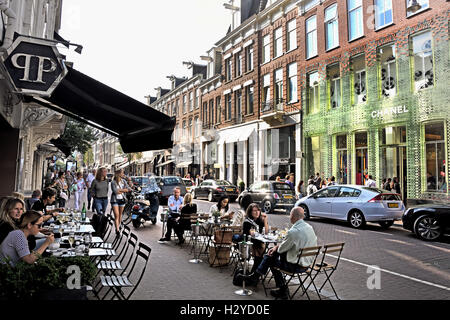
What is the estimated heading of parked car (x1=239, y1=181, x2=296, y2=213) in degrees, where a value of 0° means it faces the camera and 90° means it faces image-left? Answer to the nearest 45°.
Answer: approximately 135°

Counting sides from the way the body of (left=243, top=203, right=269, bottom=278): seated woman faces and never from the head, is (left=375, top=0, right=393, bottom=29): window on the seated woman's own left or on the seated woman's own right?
on the seated woman's own left

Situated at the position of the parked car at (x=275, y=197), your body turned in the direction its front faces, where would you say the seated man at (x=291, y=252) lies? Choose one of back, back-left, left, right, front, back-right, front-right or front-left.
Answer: back-left

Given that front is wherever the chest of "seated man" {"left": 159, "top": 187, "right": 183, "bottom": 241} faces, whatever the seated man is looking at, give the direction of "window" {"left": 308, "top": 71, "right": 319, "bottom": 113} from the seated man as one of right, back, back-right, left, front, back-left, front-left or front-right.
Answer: back

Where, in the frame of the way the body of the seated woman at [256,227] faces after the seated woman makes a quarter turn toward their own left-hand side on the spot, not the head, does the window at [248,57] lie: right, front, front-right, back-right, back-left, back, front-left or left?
front-left

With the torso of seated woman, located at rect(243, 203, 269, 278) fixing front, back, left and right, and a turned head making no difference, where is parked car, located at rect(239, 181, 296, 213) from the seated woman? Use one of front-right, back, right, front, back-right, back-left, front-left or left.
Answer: back-left

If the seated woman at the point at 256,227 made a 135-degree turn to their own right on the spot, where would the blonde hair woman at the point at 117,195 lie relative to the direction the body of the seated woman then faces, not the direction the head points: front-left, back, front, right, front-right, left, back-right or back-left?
front-right

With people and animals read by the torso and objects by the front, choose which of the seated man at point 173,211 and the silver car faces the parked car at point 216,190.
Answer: the silver car

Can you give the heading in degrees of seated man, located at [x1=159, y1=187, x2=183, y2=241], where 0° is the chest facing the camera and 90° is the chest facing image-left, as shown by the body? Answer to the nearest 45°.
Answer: approximately 45°

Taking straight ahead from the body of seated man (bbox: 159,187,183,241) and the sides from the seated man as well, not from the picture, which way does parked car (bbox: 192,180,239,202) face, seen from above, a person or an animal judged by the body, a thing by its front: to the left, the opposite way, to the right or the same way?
to the right

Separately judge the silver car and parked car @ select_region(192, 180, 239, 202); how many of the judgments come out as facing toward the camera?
0
